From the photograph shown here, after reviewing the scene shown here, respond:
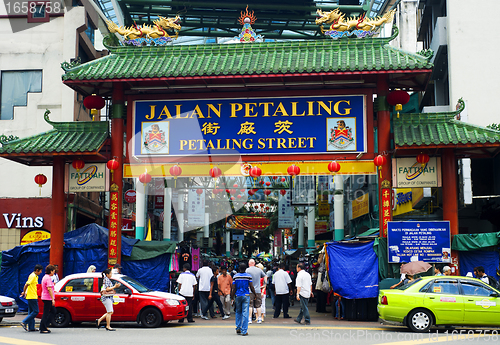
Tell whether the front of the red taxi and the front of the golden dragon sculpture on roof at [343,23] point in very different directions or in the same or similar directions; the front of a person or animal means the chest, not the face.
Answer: very different directions

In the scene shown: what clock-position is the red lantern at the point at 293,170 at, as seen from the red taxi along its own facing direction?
The red lantern is roughly at 12 o'clock from the red taxi.

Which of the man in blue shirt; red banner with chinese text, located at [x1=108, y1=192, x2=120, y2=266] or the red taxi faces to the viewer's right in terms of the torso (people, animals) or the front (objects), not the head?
the red taxi

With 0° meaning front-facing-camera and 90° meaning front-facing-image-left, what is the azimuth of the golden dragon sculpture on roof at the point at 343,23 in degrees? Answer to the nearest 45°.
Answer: approximately 90°

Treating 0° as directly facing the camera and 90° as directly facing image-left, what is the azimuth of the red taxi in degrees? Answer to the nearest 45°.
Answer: approximately 270°
